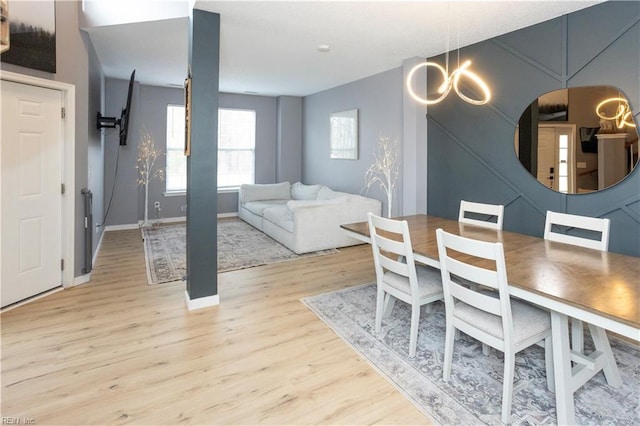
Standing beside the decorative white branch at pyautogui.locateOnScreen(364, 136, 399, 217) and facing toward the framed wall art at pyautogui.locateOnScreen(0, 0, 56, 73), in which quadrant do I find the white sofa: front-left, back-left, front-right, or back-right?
front-right

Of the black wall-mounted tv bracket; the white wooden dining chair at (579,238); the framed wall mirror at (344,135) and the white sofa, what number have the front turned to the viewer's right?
1

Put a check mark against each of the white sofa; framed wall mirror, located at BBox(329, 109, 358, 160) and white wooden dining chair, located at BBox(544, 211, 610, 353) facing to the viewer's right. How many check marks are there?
0

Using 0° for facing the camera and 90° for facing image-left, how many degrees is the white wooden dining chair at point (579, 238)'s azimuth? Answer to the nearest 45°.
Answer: approximately 45°

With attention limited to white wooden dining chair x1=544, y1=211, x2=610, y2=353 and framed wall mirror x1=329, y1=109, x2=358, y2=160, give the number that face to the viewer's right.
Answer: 0

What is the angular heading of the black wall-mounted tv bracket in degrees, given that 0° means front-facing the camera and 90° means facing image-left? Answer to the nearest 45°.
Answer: approximately 270°

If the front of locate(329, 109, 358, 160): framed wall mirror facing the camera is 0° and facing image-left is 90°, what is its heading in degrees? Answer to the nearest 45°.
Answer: approximately 45°

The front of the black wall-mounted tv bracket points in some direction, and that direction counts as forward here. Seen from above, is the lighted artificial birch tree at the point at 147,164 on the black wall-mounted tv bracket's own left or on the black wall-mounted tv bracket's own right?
on the black wall-mounted tv bracket's own left

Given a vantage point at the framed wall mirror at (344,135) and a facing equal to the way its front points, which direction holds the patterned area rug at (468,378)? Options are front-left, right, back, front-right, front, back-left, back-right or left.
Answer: front-left

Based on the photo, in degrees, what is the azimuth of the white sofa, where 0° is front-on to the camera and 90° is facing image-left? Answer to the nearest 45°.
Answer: approximately 45°

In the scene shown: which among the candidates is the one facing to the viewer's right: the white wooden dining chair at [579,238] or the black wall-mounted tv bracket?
the black wall-mounted tv bracket
